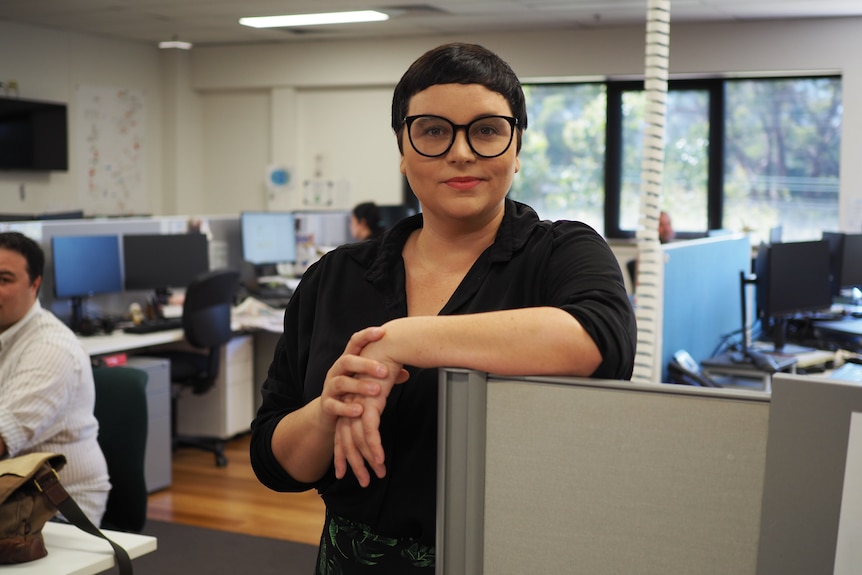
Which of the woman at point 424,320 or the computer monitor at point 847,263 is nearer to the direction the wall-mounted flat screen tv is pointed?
the computer monitor

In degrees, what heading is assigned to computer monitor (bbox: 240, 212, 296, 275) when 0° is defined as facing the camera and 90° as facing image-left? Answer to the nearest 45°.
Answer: approximately 0°

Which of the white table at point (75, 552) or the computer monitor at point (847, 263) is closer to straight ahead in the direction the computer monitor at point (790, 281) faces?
the white table

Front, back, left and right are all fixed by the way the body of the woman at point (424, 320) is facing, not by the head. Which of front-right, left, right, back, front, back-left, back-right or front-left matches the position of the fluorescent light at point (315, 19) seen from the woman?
back

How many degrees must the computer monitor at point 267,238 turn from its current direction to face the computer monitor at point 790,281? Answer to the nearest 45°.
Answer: approximately 45° to its left

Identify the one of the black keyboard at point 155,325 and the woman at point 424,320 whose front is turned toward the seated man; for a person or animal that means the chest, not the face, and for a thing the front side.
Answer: the black keyboard

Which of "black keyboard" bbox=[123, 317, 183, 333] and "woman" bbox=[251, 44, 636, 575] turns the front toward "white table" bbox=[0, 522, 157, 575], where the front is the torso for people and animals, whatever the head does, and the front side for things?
the black keyboard
